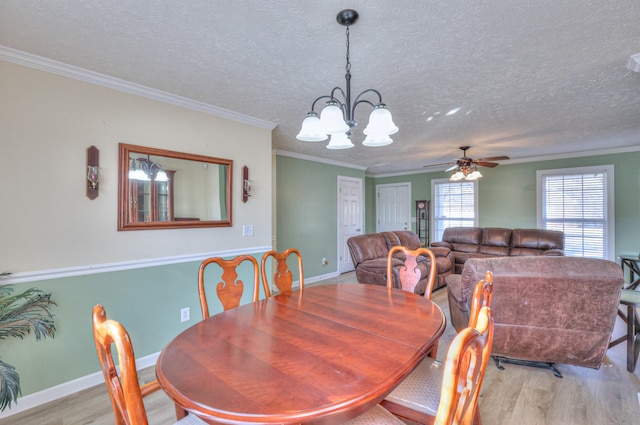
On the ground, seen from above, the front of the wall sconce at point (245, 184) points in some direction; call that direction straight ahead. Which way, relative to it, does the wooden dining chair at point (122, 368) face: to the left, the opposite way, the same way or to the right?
to the left

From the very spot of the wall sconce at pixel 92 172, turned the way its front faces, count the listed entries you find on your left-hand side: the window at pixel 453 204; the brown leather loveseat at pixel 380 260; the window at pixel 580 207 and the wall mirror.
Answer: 4

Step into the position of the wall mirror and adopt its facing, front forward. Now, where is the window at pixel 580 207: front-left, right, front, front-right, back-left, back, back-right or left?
front-left

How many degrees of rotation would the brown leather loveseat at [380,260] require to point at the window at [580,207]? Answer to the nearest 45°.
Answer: approximately 90° to its left

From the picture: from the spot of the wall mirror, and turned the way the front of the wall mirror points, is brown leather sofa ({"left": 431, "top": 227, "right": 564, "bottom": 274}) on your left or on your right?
on your left

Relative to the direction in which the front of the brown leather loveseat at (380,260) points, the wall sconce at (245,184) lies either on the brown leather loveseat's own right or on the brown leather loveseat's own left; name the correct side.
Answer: on the brown leather loveseat's own right

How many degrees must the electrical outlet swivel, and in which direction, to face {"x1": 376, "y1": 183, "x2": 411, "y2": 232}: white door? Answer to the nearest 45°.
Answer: approximately 90° to its left

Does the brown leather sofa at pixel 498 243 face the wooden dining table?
yes

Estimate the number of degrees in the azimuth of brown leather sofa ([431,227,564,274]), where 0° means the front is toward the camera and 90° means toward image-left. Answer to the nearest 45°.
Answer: approximately 0°

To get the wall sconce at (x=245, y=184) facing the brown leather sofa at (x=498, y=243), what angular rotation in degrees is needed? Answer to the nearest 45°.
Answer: approximately 45° to its left

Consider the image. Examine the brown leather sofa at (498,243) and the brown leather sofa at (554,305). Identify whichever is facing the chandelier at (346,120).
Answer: the brown leather sofa at (498,243)

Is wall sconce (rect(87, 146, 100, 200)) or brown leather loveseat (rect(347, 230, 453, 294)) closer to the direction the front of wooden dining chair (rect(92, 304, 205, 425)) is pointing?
the brown leather loveseat

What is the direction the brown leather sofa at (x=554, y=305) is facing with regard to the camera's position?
facing away from the viewer and to the left of the viewer
